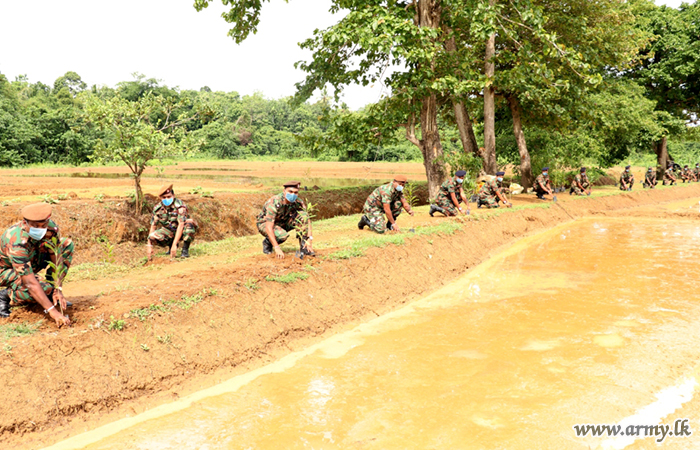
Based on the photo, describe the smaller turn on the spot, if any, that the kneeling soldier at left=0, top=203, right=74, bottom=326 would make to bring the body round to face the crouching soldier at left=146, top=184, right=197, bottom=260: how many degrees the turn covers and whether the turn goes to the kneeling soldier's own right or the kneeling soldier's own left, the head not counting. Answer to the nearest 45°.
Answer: approximately 90° to the kneeling soldier's own left

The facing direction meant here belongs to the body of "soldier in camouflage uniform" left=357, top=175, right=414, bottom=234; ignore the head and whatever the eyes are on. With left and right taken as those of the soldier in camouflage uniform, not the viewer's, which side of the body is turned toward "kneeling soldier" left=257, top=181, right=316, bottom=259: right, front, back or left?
right

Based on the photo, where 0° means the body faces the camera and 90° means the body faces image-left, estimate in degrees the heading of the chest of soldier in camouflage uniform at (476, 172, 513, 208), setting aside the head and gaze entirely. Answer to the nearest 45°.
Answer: approximately 315°

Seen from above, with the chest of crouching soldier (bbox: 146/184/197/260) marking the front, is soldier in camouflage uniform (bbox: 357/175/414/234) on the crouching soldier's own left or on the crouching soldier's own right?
on the crouching soldier's own left

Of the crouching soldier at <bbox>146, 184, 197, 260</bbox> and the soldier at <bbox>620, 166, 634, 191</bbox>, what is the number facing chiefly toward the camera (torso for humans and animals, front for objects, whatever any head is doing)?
2

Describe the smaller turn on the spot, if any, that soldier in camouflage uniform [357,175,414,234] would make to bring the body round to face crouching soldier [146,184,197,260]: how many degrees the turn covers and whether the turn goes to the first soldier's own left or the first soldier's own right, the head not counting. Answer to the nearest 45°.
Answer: approximately 90° to the first soldier's own right

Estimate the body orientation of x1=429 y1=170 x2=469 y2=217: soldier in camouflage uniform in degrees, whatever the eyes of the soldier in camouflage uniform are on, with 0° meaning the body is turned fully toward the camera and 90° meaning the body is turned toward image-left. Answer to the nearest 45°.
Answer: approximately 315°
